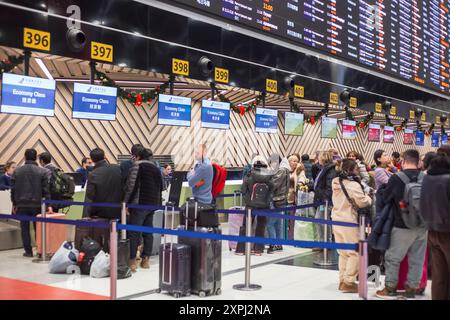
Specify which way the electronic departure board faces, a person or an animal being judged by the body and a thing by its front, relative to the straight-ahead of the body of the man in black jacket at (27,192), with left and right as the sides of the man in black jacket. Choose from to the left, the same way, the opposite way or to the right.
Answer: the opposite way

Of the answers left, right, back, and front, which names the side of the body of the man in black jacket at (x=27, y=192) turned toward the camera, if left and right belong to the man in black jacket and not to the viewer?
back

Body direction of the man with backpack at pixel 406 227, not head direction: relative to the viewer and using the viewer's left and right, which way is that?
facing away from the viewer and to the left of the viewer

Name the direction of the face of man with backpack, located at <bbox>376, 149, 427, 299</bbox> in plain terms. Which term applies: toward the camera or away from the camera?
away from the camera

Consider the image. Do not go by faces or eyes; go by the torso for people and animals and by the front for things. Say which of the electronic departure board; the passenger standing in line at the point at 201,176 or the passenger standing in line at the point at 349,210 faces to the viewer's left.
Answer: the passenger standing in line at the point at 201,176

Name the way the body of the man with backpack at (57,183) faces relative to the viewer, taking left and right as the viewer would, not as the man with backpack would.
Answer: facing away from the viewer and to the left of the viewer

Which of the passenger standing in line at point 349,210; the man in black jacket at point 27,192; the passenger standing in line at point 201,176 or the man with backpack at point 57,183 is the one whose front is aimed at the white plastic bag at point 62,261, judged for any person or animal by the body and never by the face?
the passenger standing in line at point 201,176

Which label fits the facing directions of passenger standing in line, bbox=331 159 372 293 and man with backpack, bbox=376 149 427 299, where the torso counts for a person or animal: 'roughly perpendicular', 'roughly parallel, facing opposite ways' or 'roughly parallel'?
roughly perpendicular

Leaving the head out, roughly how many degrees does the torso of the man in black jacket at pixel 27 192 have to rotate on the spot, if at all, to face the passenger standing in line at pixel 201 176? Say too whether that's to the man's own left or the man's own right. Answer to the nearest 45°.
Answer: approximately 135° to the man's own right
